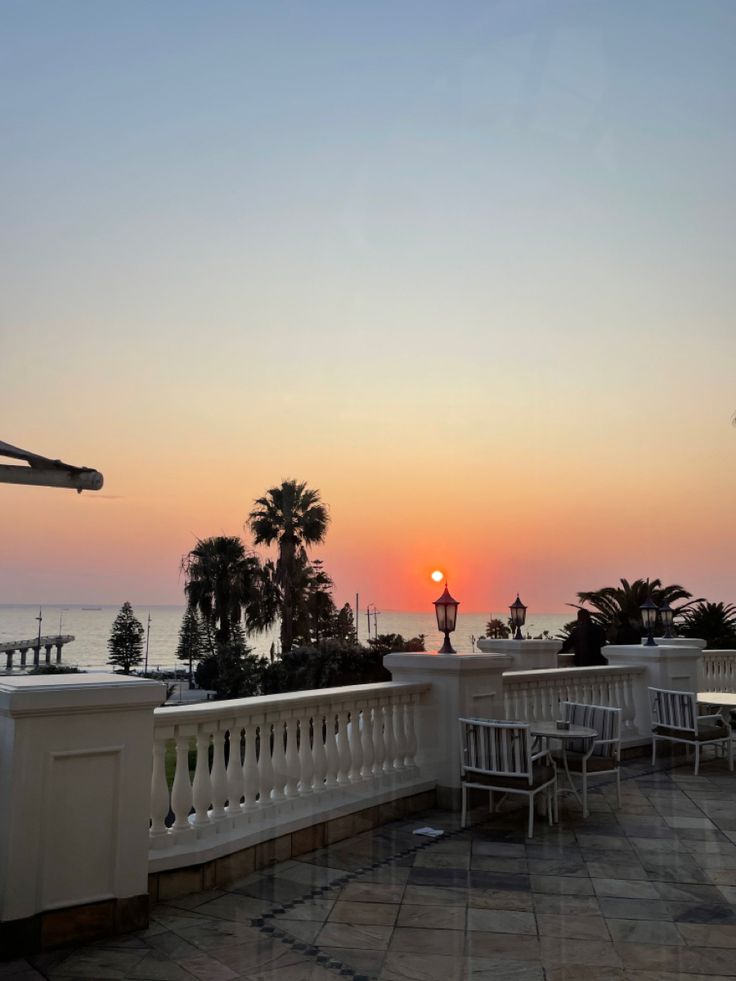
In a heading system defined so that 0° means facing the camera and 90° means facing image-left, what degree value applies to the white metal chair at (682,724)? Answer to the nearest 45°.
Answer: approximately 225°

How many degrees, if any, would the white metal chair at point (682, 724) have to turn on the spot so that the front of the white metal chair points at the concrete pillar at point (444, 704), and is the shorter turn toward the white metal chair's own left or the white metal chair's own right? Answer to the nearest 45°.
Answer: approximately 180°

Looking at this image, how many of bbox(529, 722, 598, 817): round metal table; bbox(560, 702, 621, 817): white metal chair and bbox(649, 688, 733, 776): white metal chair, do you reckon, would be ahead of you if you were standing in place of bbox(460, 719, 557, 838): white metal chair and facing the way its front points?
3

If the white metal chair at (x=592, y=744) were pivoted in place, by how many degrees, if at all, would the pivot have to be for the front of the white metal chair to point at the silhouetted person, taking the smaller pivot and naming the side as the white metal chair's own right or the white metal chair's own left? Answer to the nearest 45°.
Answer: approximately 135° to the white metal chair's own right

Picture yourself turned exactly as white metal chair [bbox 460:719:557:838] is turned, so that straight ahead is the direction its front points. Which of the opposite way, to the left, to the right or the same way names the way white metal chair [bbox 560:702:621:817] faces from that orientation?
the opposite way

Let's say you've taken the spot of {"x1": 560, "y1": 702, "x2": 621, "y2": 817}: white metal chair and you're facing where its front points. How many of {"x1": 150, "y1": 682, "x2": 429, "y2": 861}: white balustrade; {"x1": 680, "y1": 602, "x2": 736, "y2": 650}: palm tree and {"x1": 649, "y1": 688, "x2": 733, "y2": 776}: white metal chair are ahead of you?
1

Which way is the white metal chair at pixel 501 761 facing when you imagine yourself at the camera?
facing away from the viewer and to the right of the viewer

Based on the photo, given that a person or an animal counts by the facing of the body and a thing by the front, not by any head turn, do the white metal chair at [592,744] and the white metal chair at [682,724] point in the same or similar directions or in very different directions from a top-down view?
very different directions

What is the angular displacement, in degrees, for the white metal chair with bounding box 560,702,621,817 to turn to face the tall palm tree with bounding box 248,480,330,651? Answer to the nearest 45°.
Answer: approximately 90° to its right
